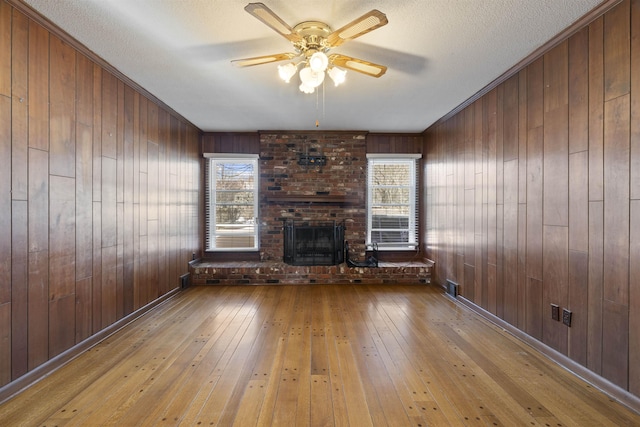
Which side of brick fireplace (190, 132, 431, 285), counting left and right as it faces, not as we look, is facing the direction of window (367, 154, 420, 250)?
left

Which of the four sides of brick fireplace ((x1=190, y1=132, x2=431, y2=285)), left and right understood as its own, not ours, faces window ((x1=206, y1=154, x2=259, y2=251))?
right

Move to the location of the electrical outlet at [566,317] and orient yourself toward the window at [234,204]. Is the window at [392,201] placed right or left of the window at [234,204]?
right

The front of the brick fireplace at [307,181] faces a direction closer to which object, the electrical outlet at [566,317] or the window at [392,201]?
the electrical outlet

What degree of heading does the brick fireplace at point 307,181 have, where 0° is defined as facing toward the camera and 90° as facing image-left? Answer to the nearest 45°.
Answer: approximately 0°
